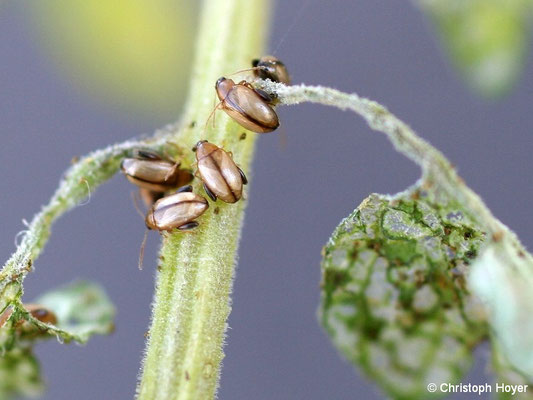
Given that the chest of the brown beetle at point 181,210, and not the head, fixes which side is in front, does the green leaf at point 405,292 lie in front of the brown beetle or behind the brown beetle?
behind

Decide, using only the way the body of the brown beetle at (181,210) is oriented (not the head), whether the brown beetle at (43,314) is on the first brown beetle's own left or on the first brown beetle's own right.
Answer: on the first brown beetle's own right
